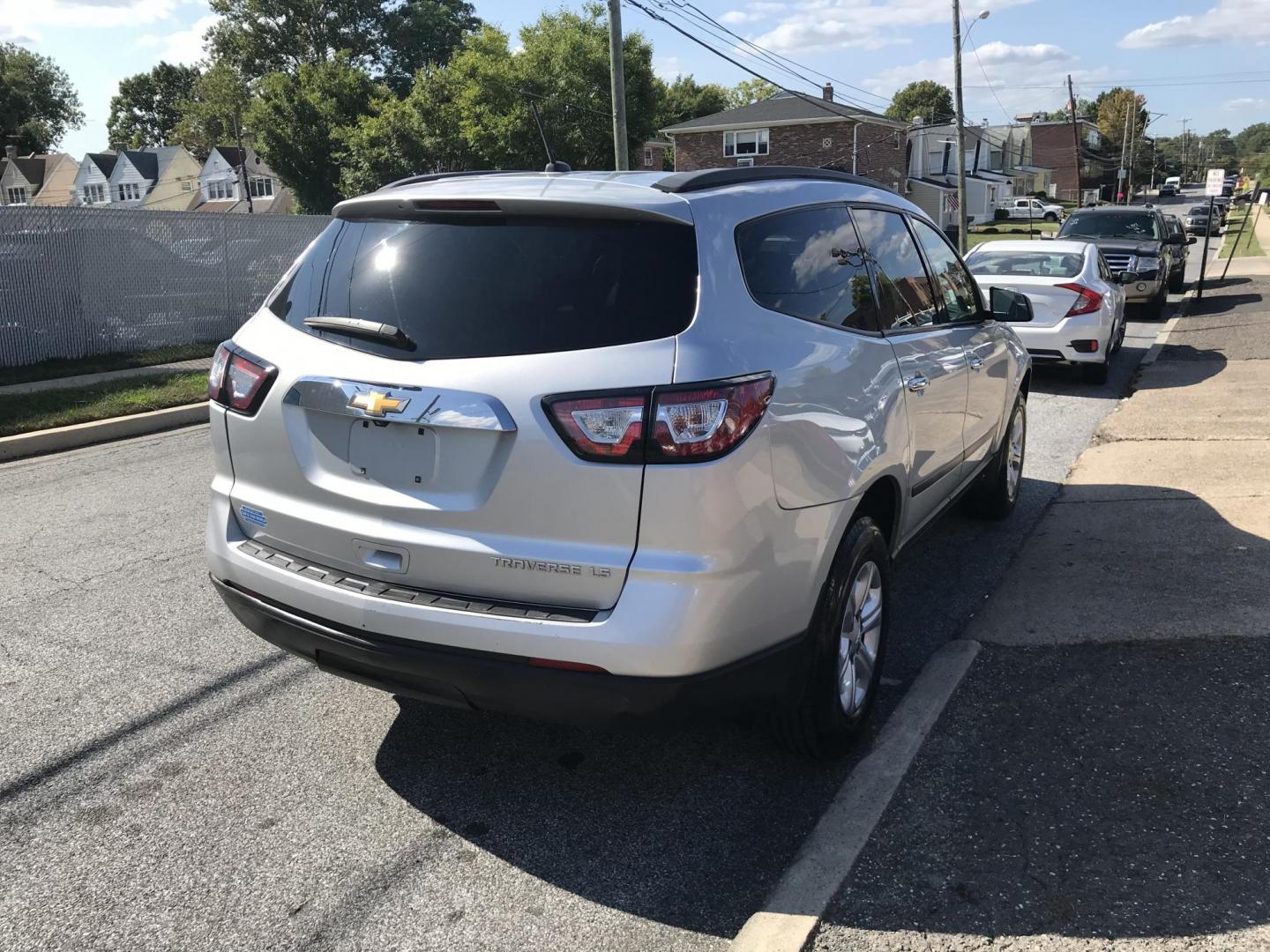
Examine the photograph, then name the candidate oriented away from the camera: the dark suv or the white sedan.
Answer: the white sedan

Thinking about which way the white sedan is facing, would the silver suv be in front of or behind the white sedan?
behind

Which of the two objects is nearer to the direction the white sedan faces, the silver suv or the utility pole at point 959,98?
the utility pole

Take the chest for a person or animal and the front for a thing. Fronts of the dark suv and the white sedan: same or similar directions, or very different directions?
very different directions

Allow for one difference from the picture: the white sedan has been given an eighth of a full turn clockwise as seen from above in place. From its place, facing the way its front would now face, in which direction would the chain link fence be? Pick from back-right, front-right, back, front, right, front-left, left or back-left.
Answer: back-left

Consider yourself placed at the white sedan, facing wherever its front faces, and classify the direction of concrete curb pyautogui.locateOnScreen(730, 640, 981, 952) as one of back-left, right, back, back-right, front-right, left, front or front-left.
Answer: back

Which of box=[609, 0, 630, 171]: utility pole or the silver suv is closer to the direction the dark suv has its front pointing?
the silver suv

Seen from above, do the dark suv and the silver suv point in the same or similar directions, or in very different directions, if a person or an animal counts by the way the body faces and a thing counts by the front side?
very different directions

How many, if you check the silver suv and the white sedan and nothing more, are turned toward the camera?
0

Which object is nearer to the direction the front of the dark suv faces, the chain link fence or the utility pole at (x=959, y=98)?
the chain link fence

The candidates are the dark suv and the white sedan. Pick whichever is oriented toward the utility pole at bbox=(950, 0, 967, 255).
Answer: the white sedan

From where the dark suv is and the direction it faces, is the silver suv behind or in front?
in front

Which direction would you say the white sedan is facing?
away from the camera

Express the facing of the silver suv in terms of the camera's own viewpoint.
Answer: facing away from the viewer and to the right of the viewer

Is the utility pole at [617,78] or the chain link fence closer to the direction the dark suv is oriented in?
the chain link fence

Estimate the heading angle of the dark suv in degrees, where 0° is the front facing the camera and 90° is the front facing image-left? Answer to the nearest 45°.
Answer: approximately 0°

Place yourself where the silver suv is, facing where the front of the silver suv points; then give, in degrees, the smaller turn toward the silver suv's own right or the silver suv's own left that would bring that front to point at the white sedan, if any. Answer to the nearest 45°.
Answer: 0° — it already faces it
